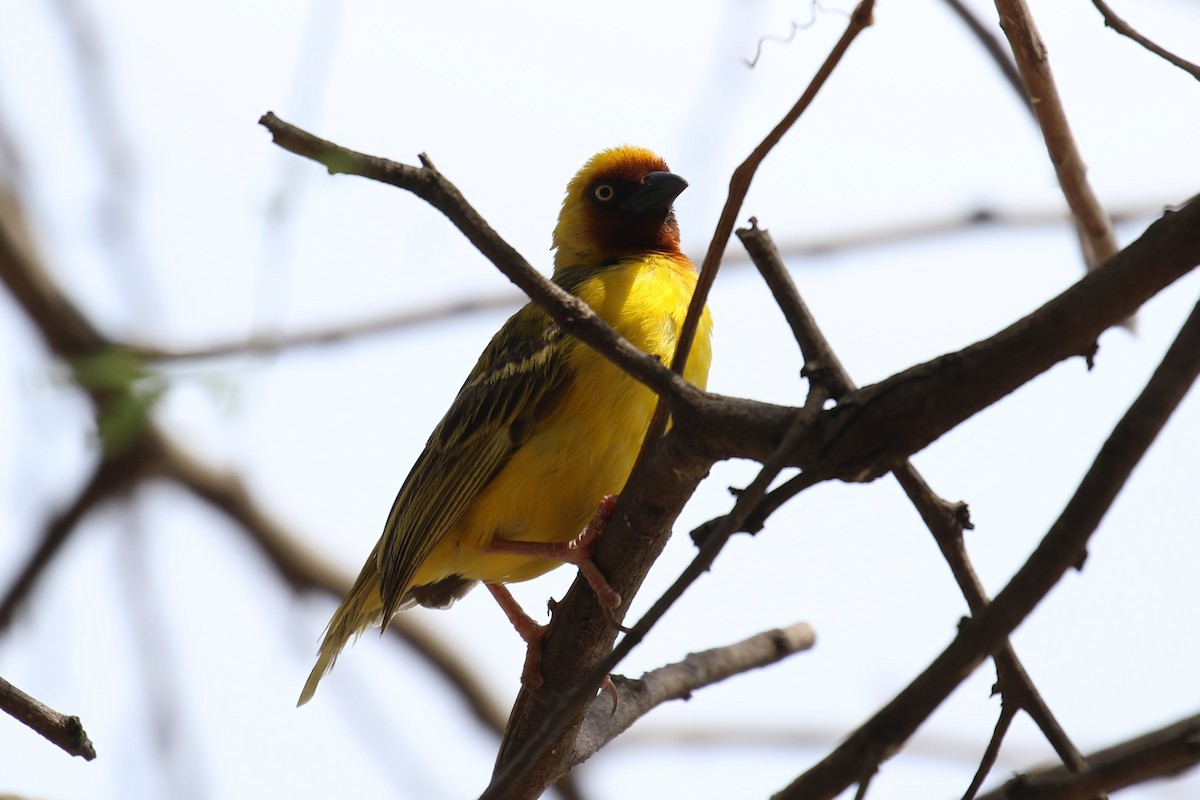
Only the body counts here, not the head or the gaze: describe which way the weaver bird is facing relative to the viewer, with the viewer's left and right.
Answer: facing to the right of the viewer

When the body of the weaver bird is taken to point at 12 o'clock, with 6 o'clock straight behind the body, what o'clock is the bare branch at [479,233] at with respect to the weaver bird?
The bare branch is roughly at 3 o'clock from the weaver bird.
